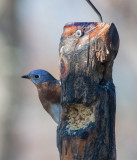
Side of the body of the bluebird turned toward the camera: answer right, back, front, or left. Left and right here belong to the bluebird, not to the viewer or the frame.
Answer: left
